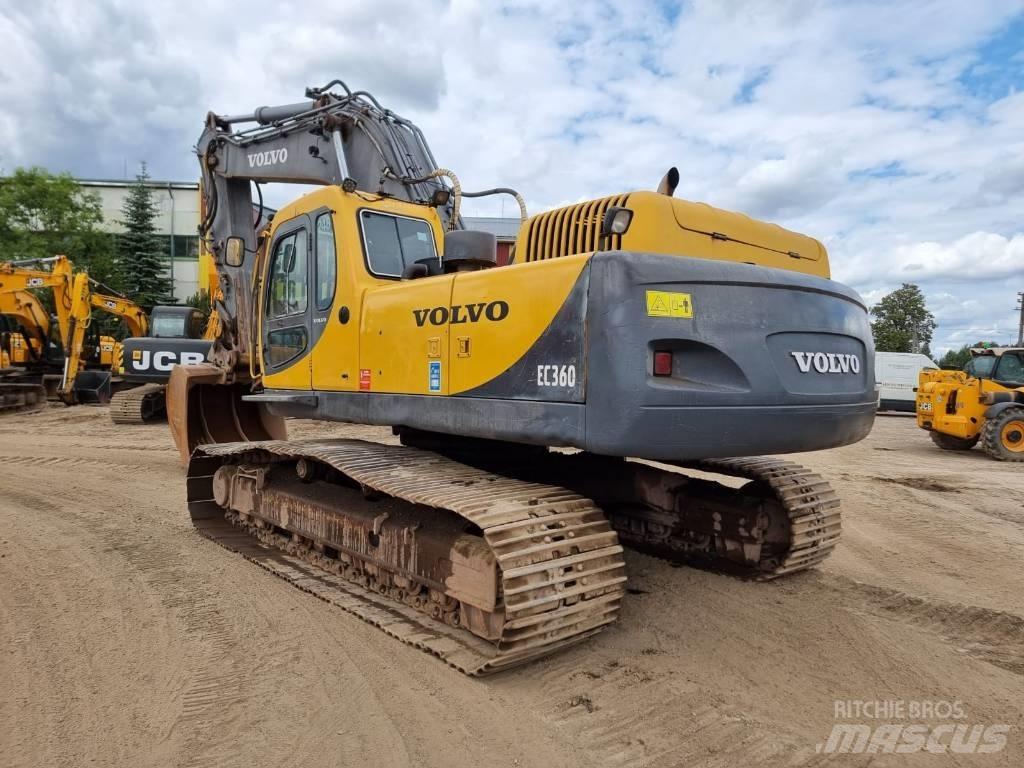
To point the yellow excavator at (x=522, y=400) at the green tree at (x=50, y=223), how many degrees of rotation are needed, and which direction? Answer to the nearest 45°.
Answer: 0° — it already faces it

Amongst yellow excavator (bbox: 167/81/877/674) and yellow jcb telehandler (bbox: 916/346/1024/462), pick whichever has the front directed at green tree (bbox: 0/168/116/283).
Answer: the yellow excavator

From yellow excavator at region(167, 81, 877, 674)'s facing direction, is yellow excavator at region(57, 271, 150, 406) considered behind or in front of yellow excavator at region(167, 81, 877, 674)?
in front

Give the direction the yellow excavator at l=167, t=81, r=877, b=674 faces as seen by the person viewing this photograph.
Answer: facing away from the viewer and to the left of the viewer

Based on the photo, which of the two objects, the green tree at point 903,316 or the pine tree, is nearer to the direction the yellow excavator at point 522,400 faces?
the pine tree

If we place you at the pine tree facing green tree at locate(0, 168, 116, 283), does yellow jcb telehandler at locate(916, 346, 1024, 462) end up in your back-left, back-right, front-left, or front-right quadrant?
back-left

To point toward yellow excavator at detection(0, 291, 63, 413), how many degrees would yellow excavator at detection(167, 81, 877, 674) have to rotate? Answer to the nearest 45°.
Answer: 0° — it already faces it

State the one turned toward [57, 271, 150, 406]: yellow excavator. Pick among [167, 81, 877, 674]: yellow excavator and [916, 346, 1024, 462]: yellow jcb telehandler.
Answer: [167, 81, 877, 674]: yellow excavator

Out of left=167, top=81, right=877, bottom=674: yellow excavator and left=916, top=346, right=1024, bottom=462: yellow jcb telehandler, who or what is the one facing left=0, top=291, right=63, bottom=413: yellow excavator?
left=167, top=81, right=877, bottom=674: yellow excavator
